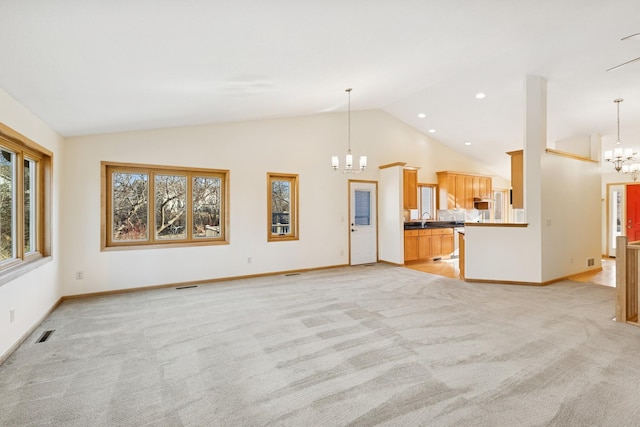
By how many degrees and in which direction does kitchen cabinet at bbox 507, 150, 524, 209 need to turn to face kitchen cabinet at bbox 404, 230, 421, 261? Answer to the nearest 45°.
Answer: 0° — it already faces it

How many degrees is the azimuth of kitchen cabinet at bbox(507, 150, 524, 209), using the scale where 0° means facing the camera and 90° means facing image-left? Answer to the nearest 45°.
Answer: approximately 90°

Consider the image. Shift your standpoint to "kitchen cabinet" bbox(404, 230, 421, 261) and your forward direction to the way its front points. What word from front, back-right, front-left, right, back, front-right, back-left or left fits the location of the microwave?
back-left

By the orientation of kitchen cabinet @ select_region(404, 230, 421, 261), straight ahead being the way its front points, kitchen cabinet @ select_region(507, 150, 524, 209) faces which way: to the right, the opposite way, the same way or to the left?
to the right

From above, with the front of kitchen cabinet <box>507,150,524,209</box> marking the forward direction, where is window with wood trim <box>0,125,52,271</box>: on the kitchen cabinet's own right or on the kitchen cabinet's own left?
on the kitchen cabinet's own left
